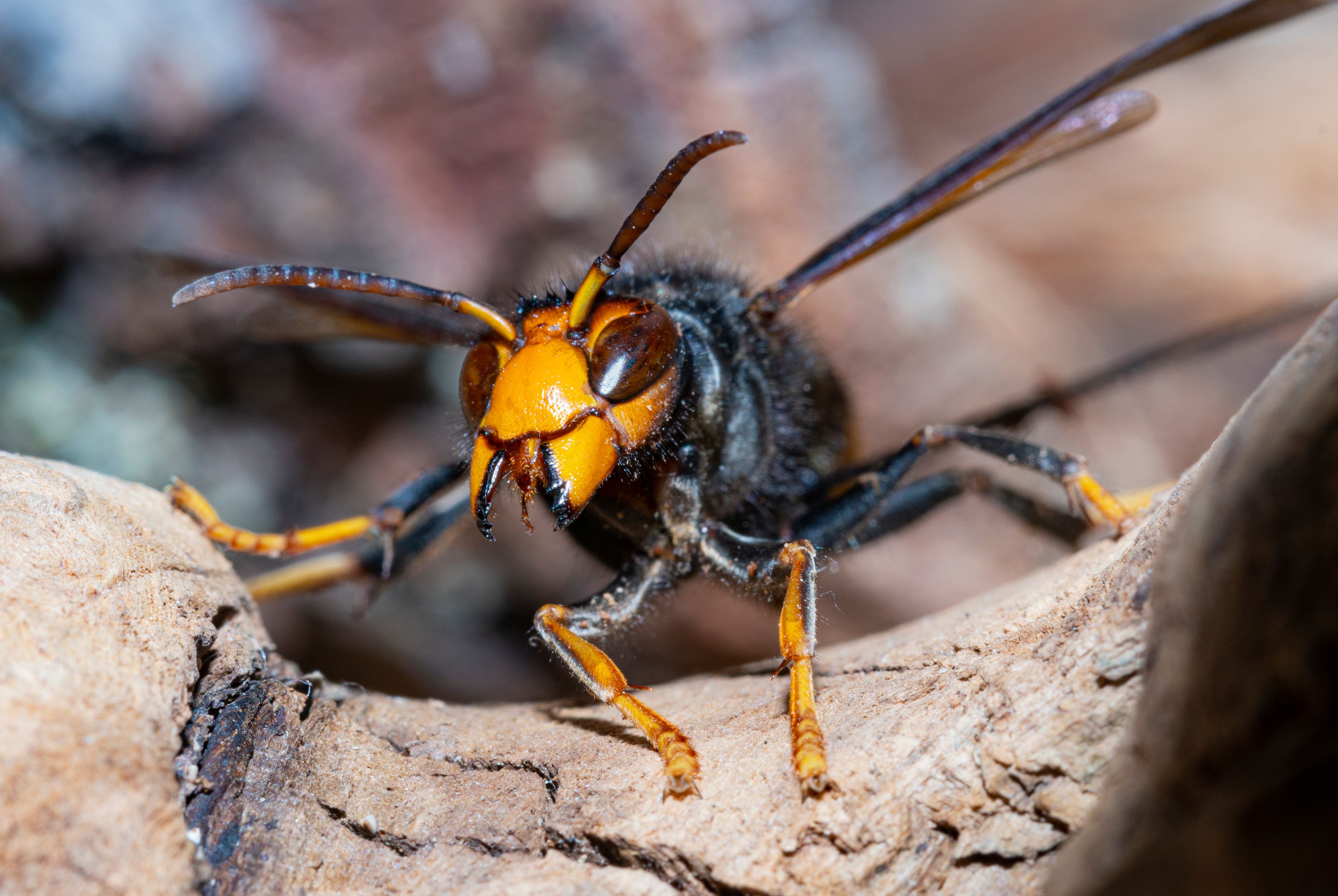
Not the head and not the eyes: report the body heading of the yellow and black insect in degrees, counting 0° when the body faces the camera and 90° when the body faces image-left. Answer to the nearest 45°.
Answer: approximately 45°
